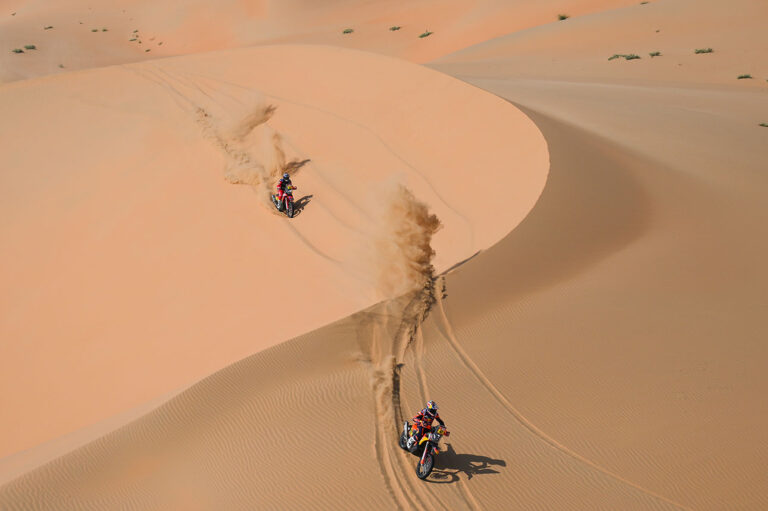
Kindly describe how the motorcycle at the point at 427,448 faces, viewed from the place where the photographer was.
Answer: facing the viewer and to the right of the viewer

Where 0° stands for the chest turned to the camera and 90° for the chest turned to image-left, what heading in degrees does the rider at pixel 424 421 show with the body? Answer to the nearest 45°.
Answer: approximately 315°
